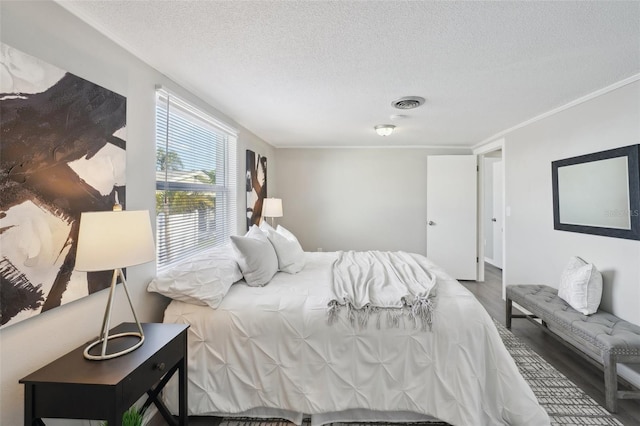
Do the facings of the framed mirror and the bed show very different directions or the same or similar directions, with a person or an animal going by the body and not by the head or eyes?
very different directions

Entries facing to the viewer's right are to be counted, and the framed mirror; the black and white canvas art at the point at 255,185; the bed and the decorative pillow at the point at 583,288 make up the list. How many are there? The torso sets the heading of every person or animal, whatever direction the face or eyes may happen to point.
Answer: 2

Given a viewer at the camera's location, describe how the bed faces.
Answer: facing to the right of the viewer

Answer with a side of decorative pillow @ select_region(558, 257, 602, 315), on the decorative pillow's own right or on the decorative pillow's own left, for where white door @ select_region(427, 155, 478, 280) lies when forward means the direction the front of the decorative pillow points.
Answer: on the decorative pillow's own right

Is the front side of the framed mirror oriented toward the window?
yes

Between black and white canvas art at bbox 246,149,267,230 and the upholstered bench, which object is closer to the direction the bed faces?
the upholstered bench

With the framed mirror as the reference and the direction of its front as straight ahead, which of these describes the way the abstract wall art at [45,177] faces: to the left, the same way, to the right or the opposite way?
the opposite way

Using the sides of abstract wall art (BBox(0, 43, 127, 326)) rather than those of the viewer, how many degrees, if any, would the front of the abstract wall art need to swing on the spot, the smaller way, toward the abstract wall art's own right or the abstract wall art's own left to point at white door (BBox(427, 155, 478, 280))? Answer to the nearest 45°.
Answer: approximately 45° to the abstract wall art's own left

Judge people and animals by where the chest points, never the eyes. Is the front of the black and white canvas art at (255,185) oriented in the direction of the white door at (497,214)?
yes

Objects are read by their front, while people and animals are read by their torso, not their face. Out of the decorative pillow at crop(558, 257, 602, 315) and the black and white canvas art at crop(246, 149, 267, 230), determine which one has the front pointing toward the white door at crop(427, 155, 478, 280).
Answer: the black and white canvas art

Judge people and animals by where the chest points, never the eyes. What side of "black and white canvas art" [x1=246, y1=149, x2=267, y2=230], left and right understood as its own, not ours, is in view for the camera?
right

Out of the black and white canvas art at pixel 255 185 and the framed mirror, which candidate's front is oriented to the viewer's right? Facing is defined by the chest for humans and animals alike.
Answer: the black and white canvas art

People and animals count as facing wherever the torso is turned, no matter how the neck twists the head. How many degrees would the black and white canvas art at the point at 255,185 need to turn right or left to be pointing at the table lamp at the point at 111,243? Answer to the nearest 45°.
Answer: approximately 90° to its right
